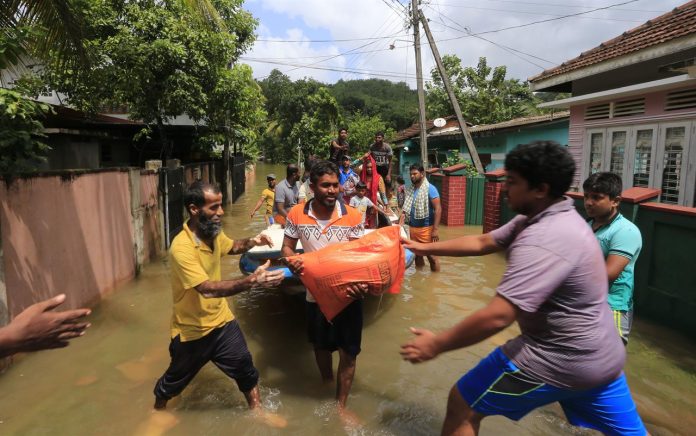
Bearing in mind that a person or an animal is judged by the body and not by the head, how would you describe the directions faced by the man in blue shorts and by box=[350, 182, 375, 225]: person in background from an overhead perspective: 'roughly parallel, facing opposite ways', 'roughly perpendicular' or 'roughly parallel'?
roughly perpendicular

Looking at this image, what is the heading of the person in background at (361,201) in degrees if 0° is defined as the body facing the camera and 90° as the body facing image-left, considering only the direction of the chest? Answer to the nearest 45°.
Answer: approximately 0°

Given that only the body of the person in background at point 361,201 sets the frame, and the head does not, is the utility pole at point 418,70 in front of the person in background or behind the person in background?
behind

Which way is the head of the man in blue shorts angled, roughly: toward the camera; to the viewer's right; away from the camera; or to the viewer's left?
to the viewer's left

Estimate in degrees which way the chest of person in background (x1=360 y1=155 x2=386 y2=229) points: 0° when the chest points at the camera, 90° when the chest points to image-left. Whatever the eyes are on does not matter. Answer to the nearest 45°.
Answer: approximately 0°

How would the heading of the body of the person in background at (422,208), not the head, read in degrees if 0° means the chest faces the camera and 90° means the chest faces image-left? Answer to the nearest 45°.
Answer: approximately 45°

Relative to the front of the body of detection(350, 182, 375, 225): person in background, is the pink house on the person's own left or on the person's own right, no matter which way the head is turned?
on the person's own left

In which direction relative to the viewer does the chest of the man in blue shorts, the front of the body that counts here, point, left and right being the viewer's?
facing to the left of the viewer

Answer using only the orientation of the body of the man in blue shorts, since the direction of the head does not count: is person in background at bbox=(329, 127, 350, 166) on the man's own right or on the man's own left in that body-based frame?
on the man's own right

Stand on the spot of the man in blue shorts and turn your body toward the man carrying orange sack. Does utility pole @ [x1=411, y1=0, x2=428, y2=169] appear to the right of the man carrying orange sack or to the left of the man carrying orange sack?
right

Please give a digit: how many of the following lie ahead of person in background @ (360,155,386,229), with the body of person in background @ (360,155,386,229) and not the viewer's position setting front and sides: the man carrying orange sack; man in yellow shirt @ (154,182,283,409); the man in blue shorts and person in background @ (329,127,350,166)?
3

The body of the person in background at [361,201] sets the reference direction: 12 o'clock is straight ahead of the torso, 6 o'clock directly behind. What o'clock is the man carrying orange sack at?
The man carrying orange sack is roughly at 12 o'clock from the person in background.
